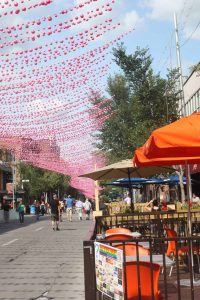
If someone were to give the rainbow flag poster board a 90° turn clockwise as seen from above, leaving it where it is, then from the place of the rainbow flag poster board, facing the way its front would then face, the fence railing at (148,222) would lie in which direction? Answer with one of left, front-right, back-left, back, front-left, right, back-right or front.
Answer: front-right

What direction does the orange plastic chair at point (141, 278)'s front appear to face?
away from the camera

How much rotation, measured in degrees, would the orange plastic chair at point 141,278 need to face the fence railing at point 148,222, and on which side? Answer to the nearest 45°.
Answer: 0° — it already faces it

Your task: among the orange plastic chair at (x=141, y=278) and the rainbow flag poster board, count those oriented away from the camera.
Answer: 1

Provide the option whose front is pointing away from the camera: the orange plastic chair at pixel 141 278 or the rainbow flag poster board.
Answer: the orange plastic chair

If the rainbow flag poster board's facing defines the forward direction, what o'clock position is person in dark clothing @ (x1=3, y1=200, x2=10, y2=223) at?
The person in dark clothing is roughly at 4 o'clock from the rainbow flag poster board.

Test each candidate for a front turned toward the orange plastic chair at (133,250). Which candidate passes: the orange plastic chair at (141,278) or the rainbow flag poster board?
the orange plastic chair at (141,278)

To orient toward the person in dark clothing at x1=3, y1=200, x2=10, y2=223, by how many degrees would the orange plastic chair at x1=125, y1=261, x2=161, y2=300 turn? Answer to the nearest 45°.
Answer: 0° — it already faces them

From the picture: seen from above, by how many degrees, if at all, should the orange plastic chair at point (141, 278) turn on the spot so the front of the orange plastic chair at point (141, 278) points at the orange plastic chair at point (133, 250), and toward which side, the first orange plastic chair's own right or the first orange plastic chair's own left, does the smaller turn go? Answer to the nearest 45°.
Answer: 0° — it already faces it
